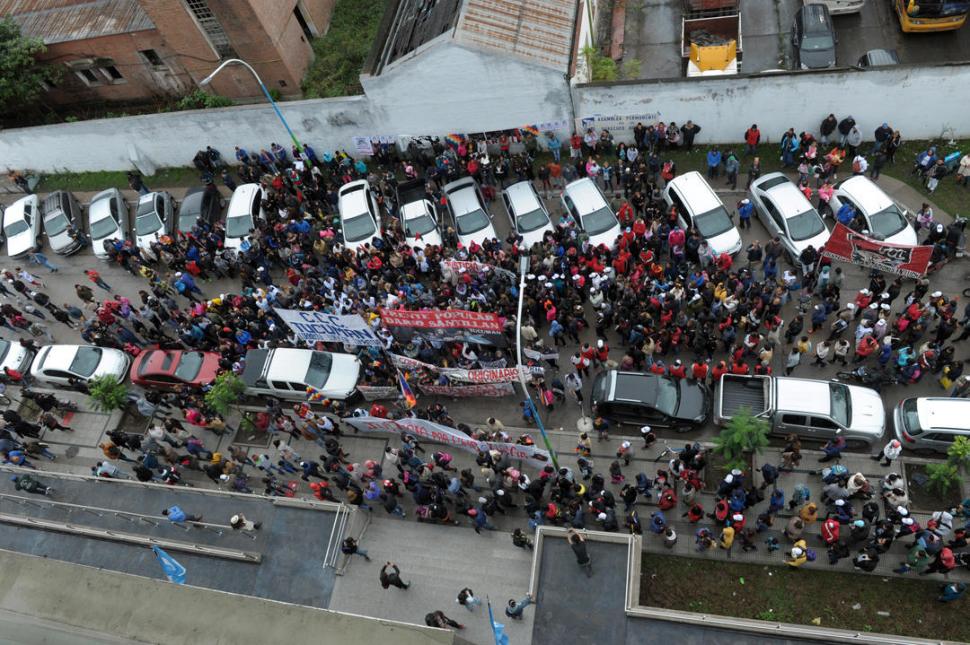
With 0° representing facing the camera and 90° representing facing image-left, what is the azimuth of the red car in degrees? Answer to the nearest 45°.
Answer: approximately 270°

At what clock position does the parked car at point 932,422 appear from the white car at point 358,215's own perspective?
The parked car is roughly at 10 o'clock from the white car.

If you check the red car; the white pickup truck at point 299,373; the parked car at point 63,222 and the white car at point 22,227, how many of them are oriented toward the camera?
2

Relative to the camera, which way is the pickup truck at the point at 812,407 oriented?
to the viewer's right

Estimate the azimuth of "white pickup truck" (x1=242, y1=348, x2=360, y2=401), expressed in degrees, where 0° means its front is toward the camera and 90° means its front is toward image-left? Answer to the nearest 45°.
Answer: approximately 270°

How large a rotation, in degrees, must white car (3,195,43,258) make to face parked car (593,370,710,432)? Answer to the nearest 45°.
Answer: approximately 45° to its left

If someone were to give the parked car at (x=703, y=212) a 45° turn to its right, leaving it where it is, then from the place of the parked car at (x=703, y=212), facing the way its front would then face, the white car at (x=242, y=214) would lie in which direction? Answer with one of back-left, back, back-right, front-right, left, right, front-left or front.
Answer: right
